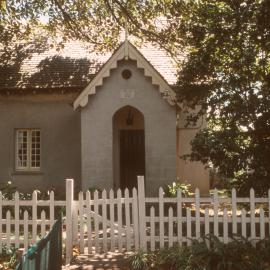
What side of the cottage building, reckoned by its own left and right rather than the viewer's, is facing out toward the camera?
front

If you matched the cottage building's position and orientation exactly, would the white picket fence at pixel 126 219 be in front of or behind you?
in front

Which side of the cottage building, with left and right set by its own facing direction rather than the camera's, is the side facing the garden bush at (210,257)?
front

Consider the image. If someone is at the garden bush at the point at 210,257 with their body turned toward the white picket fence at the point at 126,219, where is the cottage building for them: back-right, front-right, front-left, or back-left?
front-right

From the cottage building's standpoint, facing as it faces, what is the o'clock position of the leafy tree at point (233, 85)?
The leafy tree is roughly at 11 o'clock from the cottage building.
